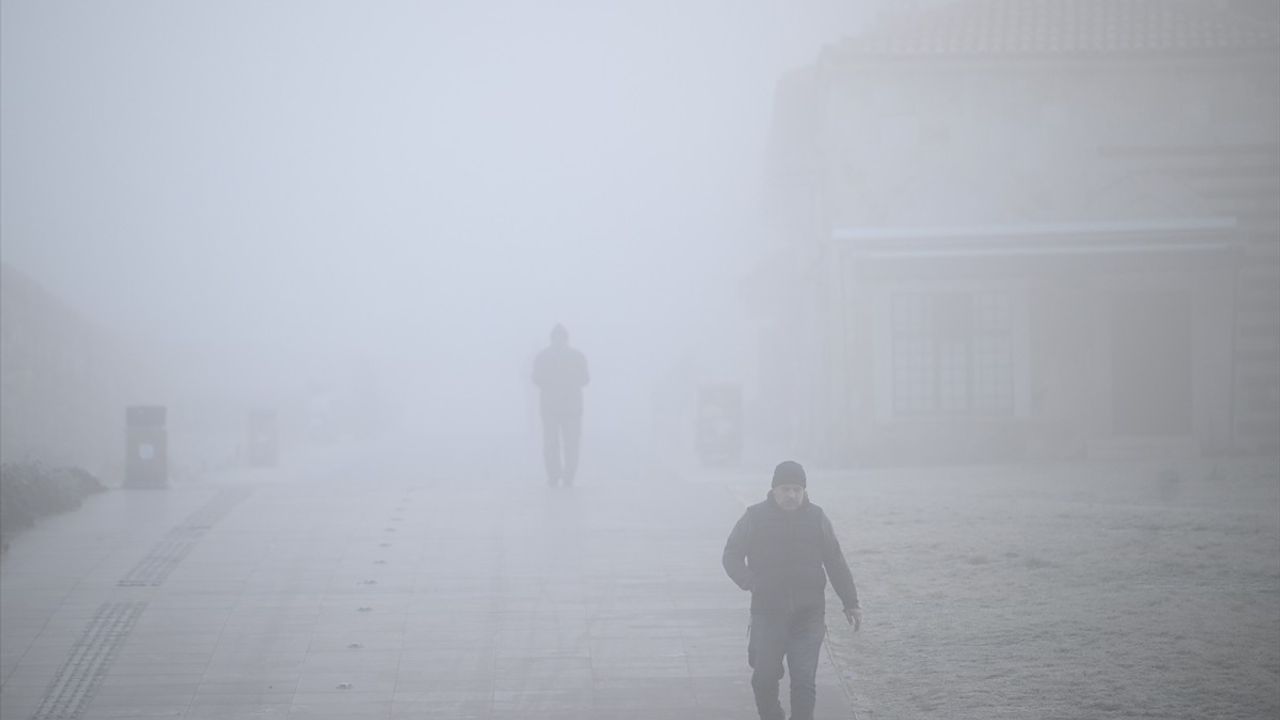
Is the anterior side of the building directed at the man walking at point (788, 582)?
yes

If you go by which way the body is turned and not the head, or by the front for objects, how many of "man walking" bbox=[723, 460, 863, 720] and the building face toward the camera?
2

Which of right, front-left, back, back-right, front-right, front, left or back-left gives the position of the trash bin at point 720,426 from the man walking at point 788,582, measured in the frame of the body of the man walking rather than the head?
back

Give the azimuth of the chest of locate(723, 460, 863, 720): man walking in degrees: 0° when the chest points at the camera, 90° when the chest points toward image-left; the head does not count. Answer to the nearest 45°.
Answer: approximately 0°

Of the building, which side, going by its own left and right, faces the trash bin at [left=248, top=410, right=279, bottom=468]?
right
